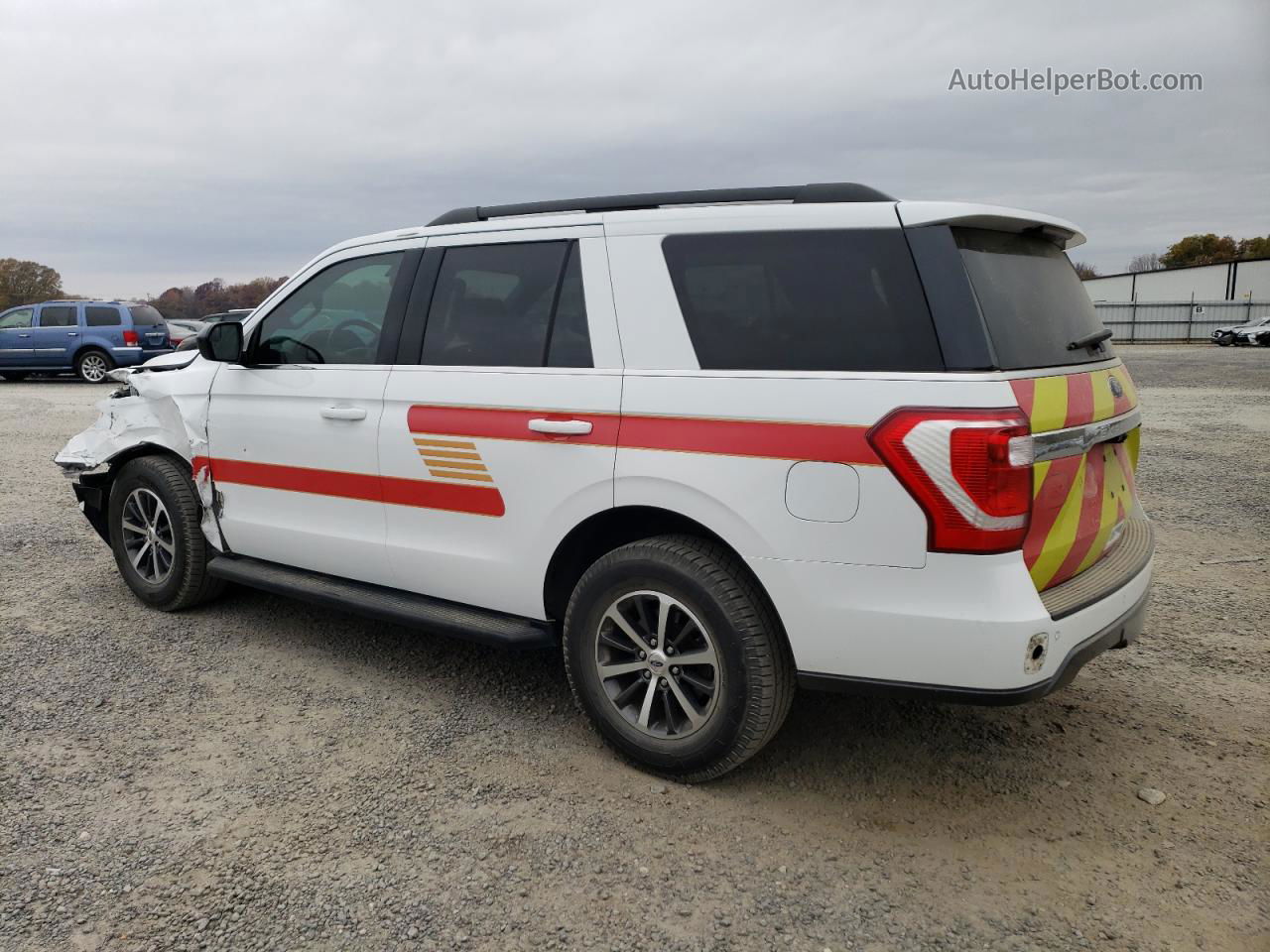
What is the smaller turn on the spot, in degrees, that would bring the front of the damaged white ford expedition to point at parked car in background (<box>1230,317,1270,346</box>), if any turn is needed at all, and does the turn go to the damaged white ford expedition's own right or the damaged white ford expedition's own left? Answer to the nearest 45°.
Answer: approximately 90° to the damaged white ford expedition's own right

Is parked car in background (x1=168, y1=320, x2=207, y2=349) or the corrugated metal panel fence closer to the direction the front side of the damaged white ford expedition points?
the parked car in background

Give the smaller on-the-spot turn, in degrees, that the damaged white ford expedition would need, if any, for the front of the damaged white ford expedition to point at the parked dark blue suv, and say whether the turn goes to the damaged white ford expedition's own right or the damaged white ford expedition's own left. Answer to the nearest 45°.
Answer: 0° — it already faces it

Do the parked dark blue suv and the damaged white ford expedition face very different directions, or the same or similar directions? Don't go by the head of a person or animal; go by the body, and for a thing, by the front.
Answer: same or similar directions

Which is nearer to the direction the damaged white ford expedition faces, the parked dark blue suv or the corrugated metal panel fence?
the parked dark blue suv

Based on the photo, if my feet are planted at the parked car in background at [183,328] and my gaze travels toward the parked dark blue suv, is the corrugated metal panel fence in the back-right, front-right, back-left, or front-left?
back-left

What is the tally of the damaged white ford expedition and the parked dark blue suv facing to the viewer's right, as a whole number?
0

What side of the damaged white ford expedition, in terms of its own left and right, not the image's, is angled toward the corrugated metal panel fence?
right

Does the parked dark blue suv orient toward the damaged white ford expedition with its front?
no

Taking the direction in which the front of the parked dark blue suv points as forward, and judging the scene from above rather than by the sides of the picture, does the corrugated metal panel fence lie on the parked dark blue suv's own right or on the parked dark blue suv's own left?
on the parked dark blue suv's own right

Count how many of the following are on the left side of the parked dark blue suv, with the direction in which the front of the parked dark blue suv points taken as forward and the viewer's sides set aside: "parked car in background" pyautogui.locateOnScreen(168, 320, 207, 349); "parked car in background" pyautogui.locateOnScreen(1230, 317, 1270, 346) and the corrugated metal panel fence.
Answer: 0

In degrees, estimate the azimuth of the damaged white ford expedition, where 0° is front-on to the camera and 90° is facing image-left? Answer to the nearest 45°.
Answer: approximately 135°

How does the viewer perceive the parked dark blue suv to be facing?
facing away from the viewer and to the left of the viewer
